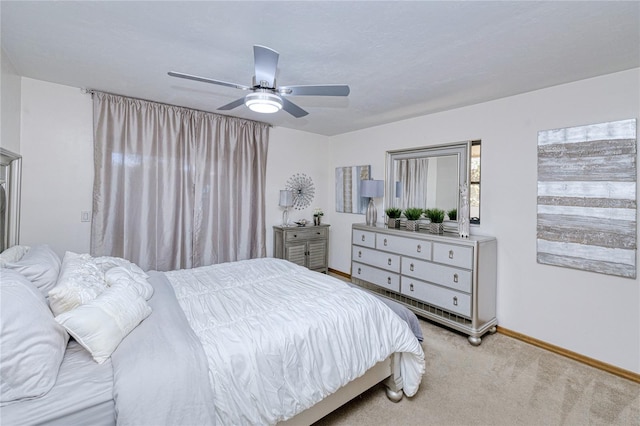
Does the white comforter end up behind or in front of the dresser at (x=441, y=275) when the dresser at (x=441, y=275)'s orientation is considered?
in front

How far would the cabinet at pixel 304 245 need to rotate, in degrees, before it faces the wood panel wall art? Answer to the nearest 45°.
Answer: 0° — it already faces it

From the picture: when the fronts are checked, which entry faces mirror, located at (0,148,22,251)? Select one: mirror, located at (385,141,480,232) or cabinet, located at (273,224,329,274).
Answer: mirror, located at (385,141,480,232)

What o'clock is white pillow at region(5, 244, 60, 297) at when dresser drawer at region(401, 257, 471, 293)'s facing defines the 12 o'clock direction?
The white pillow is roughly at 12 o'clock from the dresser drawer.

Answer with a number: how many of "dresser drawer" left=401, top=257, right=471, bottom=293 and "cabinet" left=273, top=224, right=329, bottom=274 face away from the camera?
0

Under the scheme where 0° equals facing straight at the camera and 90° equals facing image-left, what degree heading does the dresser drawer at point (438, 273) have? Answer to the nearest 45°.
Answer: approximately 45°

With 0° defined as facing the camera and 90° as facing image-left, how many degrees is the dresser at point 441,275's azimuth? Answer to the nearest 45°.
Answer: approximately 45°

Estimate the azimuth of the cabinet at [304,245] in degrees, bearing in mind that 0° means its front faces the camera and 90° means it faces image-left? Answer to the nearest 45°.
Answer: approximately 315°
